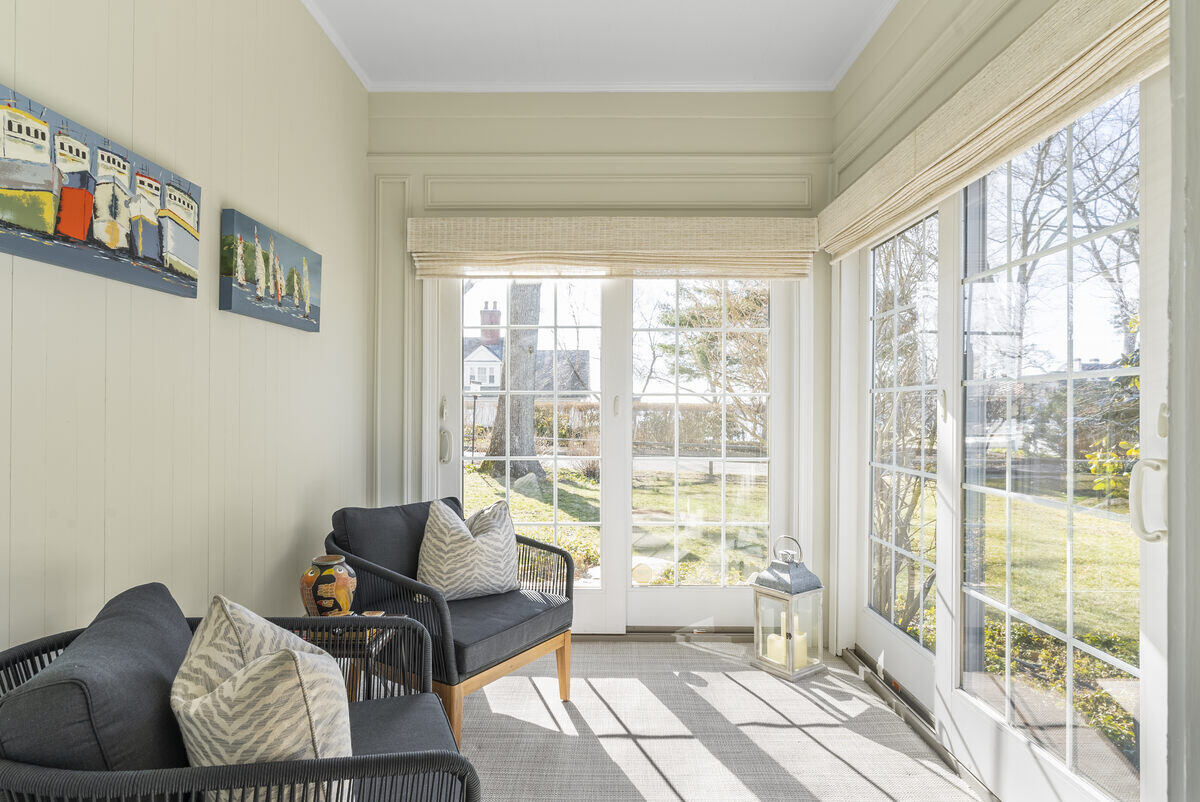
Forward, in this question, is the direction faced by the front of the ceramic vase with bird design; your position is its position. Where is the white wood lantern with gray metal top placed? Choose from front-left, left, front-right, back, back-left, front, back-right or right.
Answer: left

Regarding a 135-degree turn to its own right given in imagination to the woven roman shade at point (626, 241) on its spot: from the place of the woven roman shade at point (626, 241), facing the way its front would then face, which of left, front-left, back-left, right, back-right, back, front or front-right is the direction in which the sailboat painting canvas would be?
left

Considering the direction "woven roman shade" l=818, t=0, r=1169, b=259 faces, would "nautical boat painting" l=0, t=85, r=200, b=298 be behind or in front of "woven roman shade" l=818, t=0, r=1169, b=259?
in front

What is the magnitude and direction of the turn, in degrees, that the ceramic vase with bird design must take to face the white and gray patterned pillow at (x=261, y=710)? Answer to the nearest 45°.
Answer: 0° — it already faces it

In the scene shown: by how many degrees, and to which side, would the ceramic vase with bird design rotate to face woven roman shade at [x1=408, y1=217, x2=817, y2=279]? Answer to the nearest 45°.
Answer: approximately 135° to its left

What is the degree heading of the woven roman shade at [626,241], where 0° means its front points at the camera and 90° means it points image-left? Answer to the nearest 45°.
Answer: approximately 0°

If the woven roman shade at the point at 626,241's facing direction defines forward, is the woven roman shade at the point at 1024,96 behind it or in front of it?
in front

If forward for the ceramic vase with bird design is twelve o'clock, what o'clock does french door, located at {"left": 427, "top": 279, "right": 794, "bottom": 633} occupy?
The french door is roughly at 8 o'clock from the ceramic vase with bird design.

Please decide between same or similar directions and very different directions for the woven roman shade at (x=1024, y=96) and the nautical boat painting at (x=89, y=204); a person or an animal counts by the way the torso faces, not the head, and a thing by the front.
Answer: very different directions

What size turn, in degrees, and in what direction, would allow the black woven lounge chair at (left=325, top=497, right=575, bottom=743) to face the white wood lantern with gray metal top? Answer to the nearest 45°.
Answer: approximately 45° to its left

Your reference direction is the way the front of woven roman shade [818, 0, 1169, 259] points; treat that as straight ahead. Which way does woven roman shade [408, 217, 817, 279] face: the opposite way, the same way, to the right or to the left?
to the left

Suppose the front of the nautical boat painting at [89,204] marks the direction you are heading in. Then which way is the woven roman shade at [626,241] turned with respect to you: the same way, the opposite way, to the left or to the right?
to the right
